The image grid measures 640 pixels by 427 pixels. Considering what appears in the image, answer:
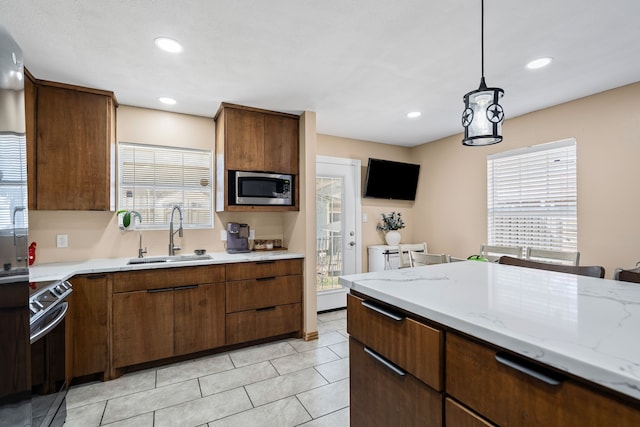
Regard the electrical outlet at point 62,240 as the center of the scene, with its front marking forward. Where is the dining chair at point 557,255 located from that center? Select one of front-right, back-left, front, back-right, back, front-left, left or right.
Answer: front-left

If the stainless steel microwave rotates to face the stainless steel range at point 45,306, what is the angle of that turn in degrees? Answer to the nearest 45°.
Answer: approximately 45° to its right

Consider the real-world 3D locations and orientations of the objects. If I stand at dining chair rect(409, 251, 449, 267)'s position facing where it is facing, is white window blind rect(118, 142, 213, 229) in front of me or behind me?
behind

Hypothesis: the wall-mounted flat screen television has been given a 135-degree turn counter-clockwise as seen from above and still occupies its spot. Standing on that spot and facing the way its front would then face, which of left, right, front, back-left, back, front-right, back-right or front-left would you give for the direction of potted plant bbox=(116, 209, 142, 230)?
back-left

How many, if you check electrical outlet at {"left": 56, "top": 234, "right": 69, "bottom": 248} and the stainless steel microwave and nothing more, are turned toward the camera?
2

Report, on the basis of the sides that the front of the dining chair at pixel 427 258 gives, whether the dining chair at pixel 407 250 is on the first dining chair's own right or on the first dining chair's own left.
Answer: on the first dining chair's own left

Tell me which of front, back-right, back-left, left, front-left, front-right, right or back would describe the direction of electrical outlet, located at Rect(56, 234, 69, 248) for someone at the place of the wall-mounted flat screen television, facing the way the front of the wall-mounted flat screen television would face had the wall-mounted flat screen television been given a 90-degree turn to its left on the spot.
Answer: back

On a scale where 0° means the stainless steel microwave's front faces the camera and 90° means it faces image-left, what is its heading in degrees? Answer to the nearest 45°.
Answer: approximately 0°

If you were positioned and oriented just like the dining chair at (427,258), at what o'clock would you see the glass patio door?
The glass patio door is roughly at 9 o'clock from the dining chair.

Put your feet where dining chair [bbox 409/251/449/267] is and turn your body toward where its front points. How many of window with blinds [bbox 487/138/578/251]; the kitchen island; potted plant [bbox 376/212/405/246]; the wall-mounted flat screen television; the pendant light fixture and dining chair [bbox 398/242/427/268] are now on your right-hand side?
2

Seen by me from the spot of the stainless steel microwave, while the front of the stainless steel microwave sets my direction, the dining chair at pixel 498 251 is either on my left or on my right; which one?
on my left

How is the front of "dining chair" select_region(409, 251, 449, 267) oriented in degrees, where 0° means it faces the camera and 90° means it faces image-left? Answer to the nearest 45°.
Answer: approximately 270°
